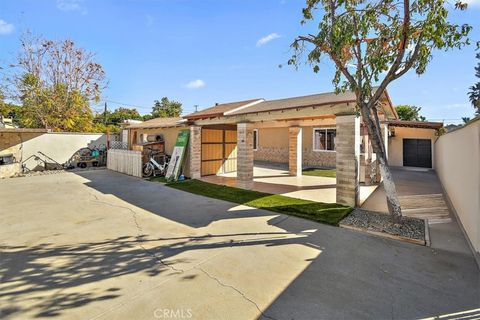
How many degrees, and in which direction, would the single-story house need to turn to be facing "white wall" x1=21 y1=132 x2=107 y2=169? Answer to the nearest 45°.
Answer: approximately 45° to its right

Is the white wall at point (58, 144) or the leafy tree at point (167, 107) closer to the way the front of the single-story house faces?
the white wall

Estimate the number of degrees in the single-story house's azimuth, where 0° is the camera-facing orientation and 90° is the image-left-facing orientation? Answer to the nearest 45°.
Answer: approximately 45°

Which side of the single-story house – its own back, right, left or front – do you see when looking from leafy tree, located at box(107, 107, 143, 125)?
right

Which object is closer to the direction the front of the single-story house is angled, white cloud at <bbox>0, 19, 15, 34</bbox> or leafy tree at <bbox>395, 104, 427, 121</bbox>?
the white cloud

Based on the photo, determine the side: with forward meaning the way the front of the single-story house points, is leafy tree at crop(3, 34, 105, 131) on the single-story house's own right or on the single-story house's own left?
on the single-story house's own right

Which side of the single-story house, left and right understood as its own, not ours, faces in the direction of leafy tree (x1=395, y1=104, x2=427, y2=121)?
back

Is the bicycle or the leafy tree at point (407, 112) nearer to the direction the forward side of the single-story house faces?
the bicycle

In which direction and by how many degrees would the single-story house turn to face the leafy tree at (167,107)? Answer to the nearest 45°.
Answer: approximately 90° to its right
